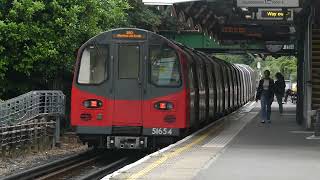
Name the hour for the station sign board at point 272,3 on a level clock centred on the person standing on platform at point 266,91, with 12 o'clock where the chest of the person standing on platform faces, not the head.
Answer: The station sign board is roughly at 12 o'clock from the person standing on platform.

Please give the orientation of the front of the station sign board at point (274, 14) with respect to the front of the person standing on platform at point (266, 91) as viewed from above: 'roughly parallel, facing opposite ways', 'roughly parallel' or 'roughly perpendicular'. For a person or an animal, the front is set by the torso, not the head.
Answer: roughly parallel

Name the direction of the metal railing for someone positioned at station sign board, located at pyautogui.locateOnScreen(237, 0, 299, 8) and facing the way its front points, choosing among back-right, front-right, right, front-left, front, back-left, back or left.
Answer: right

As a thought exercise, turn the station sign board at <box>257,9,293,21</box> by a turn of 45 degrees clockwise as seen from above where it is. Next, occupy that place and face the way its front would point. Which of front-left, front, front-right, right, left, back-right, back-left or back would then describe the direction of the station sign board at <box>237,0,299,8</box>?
front-left

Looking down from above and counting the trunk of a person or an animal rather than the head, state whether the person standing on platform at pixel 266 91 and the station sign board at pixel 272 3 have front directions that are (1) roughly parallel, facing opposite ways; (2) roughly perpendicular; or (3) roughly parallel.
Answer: roughly parallel

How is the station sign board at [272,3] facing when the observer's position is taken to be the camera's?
facing the viewer

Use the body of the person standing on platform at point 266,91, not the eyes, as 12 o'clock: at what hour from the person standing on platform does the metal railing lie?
The metal railing is roughly at 2 o'clock from the person standing on platform.

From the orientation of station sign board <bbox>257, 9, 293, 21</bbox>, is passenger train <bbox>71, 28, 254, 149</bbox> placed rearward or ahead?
ahead

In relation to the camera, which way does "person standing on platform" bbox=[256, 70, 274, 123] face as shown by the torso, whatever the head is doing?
toward the camera

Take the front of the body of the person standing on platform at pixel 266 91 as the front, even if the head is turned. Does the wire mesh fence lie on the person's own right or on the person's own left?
on the person's own right
